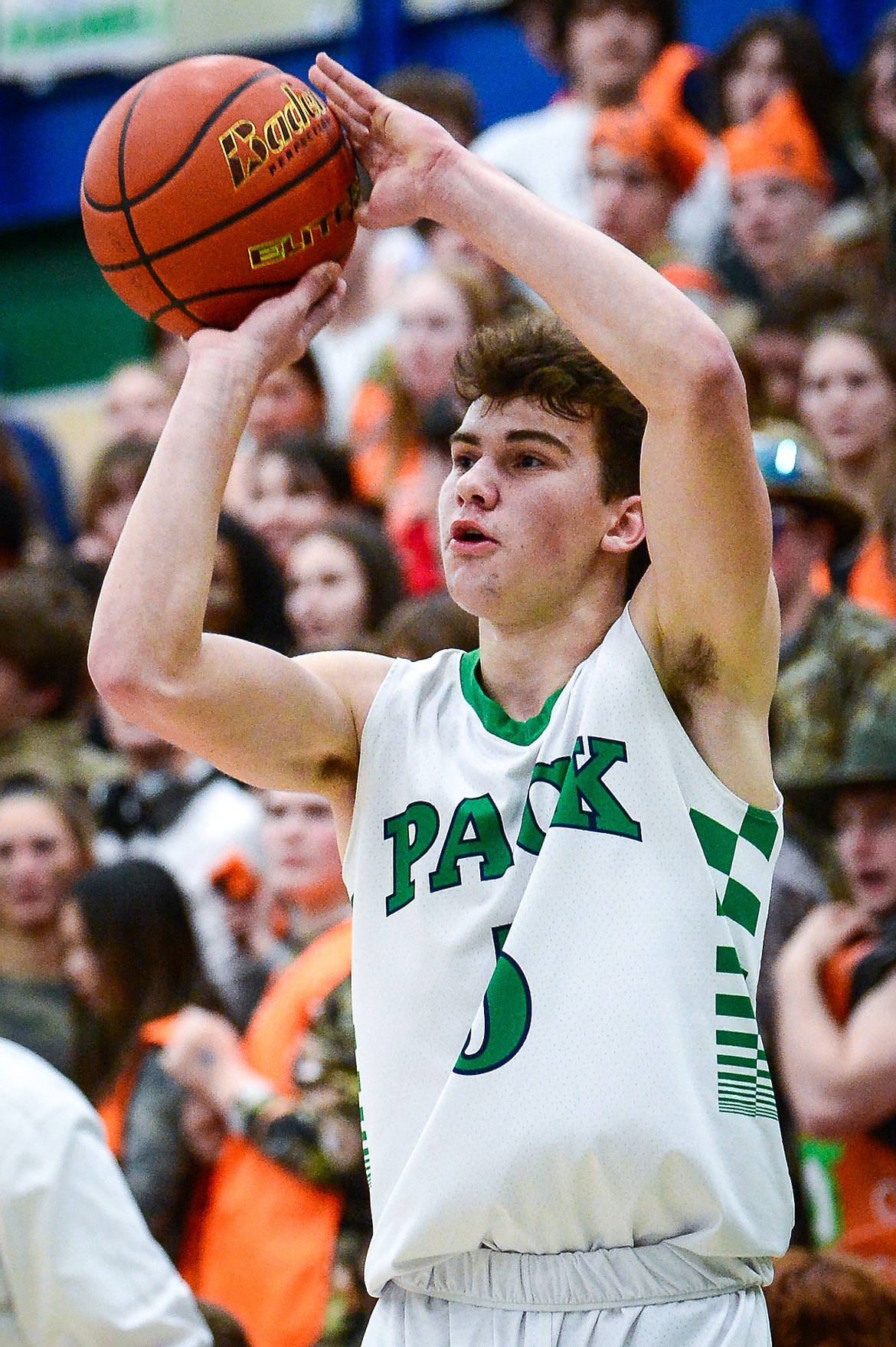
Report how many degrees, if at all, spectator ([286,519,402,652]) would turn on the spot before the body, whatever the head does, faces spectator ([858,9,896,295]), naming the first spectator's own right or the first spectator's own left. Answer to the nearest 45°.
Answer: approximately 135° to the first spectator's own left

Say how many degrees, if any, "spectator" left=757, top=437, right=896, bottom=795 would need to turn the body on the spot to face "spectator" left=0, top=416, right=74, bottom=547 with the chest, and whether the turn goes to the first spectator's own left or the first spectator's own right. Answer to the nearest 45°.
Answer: approximately 90° to the first spectator's own right

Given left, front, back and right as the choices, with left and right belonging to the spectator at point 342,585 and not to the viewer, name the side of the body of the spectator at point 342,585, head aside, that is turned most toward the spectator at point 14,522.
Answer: right

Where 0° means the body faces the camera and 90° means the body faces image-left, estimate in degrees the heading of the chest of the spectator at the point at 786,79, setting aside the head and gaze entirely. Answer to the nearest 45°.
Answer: approximately 45°

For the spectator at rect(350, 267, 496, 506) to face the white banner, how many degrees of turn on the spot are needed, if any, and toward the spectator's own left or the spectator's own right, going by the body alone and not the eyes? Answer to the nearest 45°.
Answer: approximately 90° to the spectator's own right

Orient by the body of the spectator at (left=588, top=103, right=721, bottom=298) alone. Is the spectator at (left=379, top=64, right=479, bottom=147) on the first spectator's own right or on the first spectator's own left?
on the first spectator's own right
